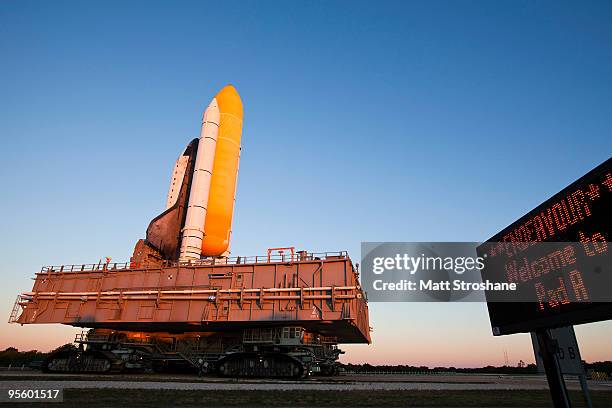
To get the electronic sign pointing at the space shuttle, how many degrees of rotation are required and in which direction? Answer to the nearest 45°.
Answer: approximately 90° to its right

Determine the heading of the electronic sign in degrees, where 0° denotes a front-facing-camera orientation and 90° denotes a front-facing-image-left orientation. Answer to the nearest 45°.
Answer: approximately 45°
